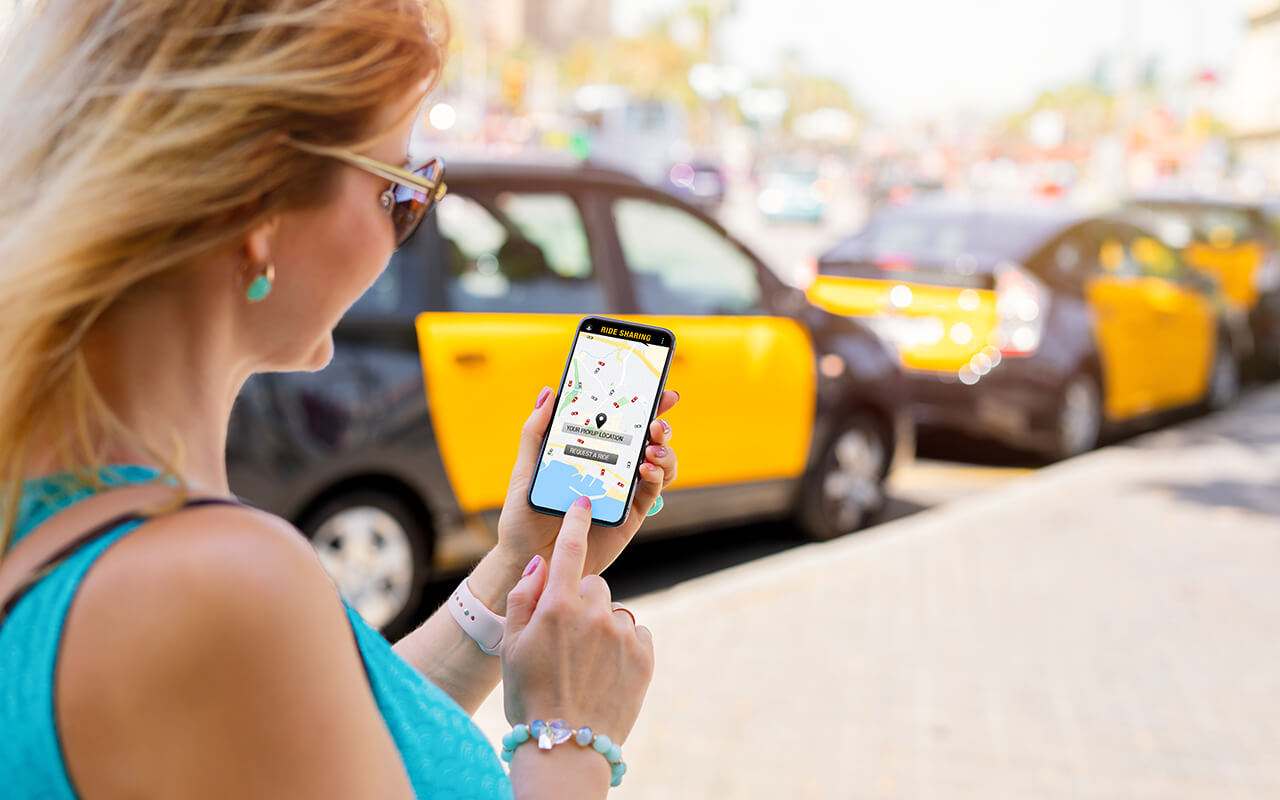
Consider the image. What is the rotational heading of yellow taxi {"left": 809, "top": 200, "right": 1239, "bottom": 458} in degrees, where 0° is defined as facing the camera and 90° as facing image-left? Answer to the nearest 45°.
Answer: approximately 225°

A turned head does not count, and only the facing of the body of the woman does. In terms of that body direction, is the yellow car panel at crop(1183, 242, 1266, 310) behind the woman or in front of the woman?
in front

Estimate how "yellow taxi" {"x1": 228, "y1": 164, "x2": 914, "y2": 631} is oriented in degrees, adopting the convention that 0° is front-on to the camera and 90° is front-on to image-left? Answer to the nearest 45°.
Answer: approximately 225°

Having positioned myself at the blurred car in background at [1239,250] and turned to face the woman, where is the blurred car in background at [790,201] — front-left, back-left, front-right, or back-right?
back-right

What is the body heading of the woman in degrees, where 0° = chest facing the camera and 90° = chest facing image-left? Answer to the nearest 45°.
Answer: approximately 225°

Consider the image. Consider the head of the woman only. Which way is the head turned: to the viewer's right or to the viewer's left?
to the viewer's right

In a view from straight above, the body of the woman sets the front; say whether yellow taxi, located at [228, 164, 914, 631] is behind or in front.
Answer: in front

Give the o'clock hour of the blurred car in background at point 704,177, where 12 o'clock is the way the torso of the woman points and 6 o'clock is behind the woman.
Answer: The blurred car in background is roughly at 11 o'clock from the woman.

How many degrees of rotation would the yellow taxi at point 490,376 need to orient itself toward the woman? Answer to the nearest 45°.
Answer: approximately 135° to its right

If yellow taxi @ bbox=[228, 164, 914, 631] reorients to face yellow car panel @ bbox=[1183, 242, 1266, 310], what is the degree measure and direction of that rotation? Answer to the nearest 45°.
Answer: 0° — it already faces it

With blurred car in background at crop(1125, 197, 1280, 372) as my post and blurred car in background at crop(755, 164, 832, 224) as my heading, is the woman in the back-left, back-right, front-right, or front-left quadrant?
back-left

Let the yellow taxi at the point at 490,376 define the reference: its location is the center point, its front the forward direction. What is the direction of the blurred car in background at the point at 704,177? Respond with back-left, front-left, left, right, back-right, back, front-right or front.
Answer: front-left

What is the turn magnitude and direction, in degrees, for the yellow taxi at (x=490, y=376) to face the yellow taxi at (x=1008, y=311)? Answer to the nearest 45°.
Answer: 0° — it already faces it

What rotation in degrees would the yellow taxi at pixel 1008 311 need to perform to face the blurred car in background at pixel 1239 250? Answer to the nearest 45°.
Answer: approximately 45° to its left

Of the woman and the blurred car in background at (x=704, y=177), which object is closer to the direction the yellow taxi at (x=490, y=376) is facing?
the blurred car in background
